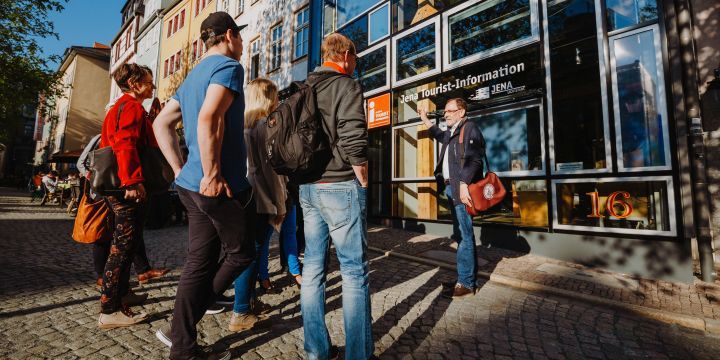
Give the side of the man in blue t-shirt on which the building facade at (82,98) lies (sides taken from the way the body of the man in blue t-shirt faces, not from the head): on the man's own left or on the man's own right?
on the man's own left

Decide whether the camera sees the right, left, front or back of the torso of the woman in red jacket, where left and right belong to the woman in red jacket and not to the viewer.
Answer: right

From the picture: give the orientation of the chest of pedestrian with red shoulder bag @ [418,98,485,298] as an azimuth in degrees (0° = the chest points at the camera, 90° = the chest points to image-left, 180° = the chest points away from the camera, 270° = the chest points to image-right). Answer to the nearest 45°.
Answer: approximately 90°

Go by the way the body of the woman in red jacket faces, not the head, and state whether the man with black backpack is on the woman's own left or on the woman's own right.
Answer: on the woman's own right

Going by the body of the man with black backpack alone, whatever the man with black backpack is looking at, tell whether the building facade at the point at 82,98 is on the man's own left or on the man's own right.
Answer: on the man's own left

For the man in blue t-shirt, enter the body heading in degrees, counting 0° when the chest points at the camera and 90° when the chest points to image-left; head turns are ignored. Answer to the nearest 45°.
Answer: approximately 225°

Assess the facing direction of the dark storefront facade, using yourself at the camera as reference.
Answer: facing the viewer and to the left of the viewer

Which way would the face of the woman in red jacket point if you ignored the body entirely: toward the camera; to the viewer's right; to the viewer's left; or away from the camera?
to the viewer's right

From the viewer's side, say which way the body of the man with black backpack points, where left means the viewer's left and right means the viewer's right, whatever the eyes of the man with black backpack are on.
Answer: facing away from the viewer and to the right of the viewer

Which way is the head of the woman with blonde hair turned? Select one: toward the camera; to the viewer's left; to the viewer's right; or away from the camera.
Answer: away from the camera
